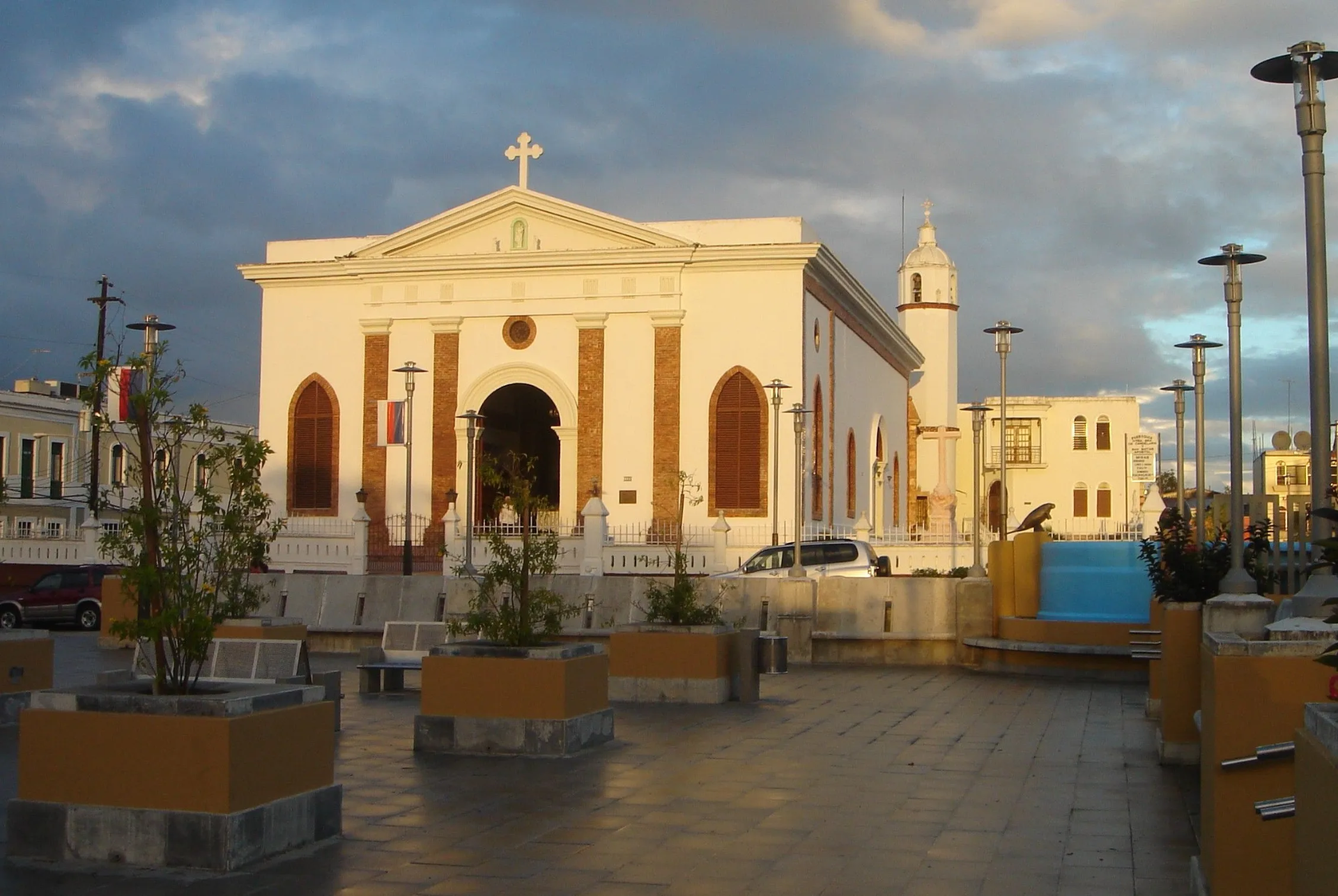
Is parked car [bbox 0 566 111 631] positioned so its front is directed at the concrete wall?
no

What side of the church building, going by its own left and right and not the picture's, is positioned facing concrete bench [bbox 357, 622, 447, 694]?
front

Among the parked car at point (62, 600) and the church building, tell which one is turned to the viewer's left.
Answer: the parked car

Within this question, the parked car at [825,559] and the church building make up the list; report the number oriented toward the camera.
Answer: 1

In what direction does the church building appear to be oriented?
toward the camera

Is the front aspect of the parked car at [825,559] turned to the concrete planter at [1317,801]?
no

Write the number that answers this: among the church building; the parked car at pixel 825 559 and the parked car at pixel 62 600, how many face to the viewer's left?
2

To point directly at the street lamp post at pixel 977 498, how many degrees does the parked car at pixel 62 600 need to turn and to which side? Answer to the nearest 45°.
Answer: approximately 135° to its left

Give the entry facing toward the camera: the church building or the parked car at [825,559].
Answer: the church building

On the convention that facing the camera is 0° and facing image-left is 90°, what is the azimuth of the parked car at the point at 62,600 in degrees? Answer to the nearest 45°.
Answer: approximately 90°

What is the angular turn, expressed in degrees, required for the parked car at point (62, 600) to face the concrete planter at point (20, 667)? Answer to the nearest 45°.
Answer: approximately 90° to its left

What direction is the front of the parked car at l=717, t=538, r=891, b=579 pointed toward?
to the viewer's left

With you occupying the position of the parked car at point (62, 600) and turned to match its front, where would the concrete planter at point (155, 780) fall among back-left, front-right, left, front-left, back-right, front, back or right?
left

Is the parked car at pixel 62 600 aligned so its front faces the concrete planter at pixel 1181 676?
no

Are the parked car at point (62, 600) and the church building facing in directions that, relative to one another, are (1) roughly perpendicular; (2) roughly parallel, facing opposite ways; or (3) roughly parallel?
roughly perpendicular

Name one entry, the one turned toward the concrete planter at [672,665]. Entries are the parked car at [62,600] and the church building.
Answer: the church building
